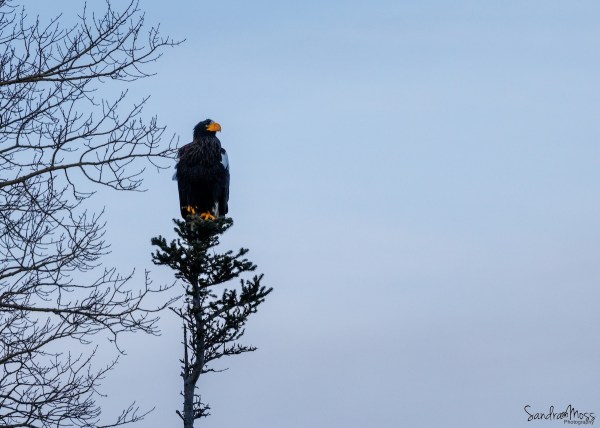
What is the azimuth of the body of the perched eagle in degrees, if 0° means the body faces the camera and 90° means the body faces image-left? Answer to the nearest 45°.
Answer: approximately 0°
